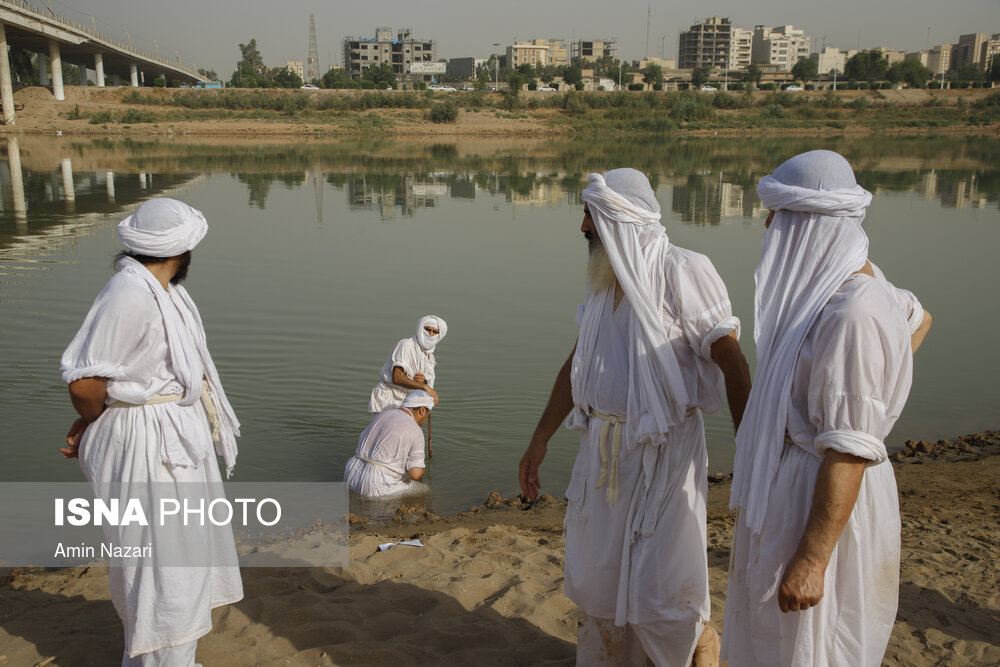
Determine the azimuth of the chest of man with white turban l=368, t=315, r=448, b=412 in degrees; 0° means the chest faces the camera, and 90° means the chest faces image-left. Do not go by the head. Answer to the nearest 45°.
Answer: approximately 315°

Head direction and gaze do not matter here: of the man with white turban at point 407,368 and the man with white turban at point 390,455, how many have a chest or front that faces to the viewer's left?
0

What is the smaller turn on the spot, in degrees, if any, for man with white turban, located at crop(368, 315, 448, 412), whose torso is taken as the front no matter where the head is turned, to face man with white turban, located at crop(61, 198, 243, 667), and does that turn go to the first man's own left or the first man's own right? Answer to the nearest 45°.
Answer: approximately 45° to the first man's own right

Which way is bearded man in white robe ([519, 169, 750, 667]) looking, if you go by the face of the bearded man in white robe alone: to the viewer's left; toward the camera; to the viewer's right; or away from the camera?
to the viewer's left

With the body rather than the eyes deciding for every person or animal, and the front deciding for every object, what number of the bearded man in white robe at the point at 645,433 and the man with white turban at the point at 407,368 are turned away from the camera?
0

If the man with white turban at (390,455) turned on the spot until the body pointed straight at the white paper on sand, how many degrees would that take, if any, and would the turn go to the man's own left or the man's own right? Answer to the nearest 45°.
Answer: approximately 135° to the man's own right

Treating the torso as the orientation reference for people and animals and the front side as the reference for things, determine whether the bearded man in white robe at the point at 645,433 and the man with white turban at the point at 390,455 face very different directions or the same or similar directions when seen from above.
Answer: very different directions

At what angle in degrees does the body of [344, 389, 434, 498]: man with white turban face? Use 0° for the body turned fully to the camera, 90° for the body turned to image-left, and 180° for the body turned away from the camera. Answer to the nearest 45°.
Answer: approximately 225°

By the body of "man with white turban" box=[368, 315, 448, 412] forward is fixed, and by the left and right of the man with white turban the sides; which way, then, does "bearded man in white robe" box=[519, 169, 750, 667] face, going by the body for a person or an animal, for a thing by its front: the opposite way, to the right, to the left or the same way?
to the right

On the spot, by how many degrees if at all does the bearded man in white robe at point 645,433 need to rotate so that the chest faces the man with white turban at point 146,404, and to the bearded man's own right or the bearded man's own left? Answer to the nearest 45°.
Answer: approximately 45° to the bearded man's own right

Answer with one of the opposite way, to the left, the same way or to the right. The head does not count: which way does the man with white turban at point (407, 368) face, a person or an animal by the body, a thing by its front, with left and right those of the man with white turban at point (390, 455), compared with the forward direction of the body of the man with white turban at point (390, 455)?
to the right

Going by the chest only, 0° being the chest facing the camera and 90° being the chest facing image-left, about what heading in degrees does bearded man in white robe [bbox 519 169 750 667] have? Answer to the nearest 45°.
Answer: approximately 45°

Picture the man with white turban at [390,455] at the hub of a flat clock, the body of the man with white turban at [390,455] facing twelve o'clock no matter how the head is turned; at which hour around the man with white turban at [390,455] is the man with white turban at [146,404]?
the man with white turban at [146,404] is roughly at 5 o'clock from the man with white turban at [390,455].
